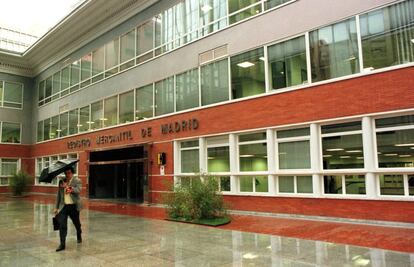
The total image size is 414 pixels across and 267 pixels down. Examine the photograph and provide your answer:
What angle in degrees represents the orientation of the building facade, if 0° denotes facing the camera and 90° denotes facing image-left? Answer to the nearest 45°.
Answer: approximately 45°

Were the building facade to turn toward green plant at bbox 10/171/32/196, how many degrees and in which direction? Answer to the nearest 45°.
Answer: approximately 90° to its right

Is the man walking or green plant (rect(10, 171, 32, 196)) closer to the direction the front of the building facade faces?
the man walking

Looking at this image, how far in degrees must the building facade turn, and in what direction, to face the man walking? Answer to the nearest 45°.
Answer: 0° — it already faces them
